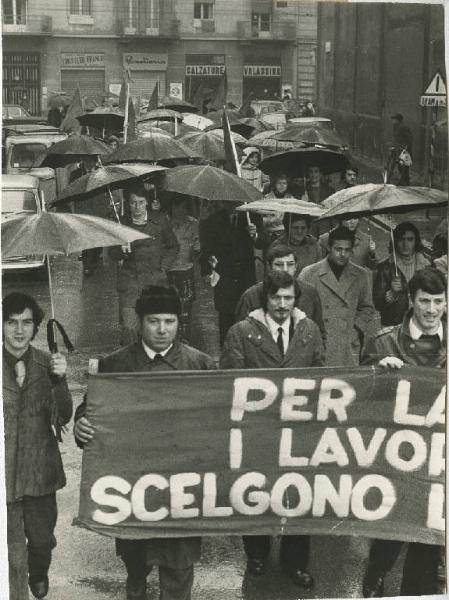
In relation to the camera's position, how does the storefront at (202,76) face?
facing the viewer

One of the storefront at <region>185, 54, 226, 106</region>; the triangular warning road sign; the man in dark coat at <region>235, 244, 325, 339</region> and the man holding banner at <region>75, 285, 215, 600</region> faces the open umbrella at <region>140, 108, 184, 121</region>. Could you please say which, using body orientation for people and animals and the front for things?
the storefront

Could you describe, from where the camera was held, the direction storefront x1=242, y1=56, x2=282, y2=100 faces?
facing the viewer

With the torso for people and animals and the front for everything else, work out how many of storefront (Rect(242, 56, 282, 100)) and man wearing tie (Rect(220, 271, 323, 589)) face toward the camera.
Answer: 2

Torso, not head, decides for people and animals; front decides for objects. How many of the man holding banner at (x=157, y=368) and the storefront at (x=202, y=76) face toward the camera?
2

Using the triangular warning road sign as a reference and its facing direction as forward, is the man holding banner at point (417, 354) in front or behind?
in front

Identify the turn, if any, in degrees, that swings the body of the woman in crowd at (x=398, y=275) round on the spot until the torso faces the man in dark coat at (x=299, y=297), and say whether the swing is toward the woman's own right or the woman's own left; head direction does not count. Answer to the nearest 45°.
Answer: approximately 45° to the woman's own right

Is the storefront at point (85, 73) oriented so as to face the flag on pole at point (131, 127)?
yes

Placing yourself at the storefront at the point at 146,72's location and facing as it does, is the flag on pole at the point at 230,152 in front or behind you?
in front

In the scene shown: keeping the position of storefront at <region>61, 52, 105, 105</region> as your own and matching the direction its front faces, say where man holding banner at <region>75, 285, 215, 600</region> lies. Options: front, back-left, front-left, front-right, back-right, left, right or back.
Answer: front

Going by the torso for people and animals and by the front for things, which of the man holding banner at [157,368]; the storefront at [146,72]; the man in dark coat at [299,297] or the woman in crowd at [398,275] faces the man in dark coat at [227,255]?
the storefront

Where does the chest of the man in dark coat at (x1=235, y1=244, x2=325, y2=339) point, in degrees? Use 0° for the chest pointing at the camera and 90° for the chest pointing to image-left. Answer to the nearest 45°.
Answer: approximately 0°

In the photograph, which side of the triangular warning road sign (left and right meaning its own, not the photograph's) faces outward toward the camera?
front

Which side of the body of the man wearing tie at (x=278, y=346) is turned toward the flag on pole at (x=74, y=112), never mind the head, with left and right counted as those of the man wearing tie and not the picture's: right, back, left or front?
back

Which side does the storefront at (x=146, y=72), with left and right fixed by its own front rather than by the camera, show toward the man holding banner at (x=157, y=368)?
front
